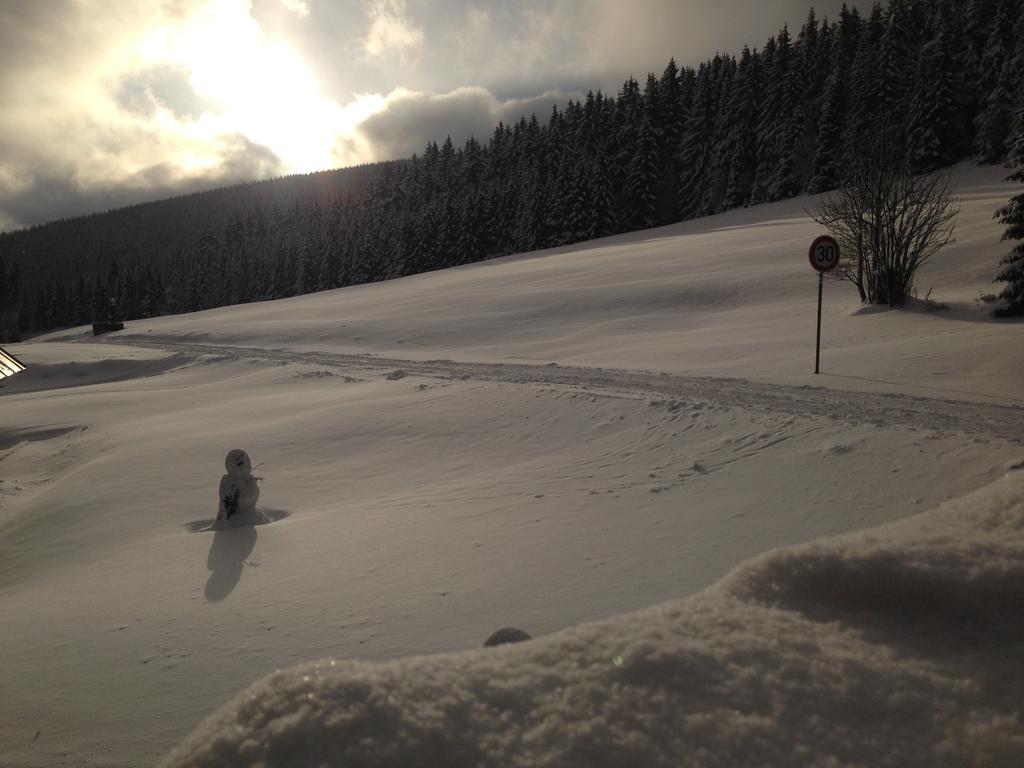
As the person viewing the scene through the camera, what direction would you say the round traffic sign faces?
facing the viewer

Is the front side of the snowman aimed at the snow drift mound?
yes

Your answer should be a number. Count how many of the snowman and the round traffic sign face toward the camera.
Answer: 2

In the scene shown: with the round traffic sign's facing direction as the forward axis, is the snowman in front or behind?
in front

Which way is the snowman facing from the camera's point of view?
toward the camera

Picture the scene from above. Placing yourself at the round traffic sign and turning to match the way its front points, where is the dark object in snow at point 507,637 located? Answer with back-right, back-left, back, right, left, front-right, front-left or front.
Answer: front

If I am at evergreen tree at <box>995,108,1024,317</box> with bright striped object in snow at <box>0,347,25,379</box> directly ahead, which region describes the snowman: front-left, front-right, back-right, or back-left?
front-left

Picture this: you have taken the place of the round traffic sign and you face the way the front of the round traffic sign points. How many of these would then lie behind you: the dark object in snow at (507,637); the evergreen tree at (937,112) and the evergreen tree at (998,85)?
2

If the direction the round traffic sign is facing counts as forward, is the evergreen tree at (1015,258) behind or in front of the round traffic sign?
behind

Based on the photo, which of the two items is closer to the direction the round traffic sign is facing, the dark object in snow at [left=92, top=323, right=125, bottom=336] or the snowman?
the snowman

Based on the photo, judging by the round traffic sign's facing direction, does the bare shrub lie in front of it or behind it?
behind

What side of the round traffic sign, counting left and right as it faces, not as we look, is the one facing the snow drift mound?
front
